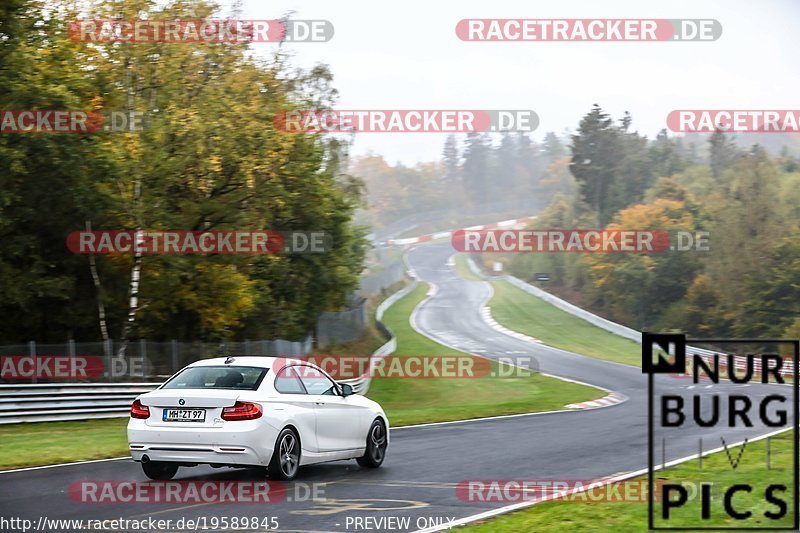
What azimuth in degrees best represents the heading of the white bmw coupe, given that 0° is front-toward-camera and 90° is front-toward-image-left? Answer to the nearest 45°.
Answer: approximately 225°

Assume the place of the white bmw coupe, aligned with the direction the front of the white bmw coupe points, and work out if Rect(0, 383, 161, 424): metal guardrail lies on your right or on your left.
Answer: on your left
